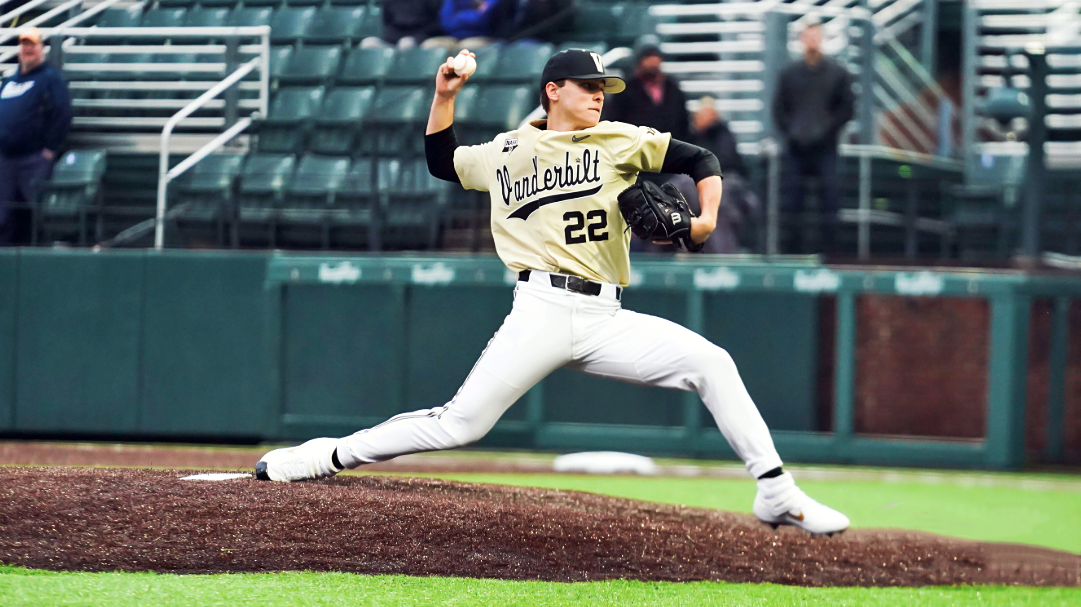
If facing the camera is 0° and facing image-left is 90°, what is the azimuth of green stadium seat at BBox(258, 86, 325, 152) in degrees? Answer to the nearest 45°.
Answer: approximately 45°

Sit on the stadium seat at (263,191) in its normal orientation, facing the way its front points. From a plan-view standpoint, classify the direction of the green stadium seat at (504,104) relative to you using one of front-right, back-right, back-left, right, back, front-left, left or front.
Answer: back-left

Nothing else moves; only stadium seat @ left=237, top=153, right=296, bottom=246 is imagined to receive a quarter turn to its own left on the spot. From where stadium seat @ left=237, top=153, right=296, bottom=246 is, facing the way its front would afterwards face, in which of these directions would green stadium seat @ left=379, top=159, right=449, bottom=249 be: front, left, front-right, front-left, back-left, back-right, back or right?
front

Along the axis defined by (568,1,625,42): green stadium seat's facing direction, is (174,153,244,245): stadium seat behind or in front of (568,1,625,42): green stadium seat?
in front

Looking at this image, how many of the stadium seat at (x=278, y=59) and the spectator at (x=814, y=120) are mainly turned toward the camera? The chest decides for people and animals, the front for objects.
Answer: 2

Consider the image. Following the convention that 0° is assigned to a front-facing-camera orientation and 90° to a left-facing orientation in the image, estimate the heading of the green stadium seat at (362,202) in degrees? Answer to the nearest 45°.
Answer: approximately 45°

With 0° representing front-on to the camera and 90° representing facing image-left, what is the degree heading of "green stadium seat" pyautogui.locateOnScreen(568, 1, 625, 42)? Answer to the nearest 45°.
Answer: approximately 45°

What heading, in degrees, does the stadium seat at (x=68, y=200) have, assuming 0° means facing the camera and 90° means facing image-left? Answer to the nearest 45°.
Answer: approximately 45°
